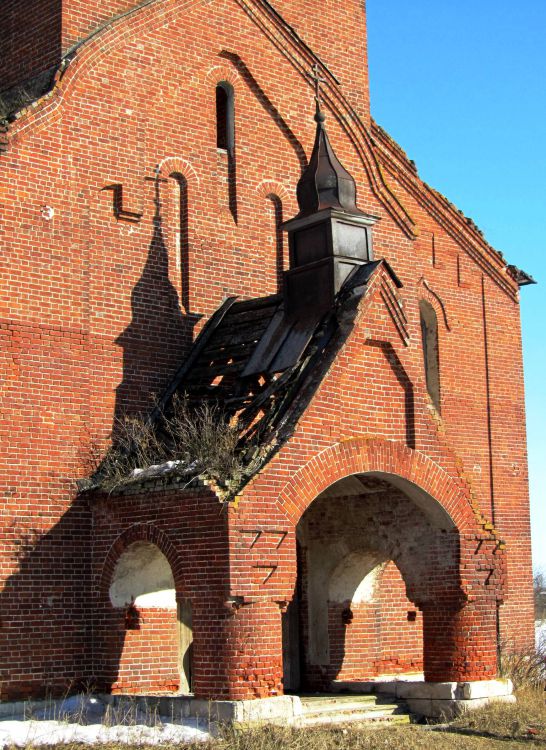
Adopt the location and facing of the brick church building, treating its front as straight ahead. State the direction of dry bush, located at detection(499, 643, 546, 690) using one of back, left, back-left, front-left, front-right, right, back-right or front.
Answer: left

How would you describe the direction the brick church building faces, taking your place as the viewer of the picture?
facing the viewer and to the right of the viewer
